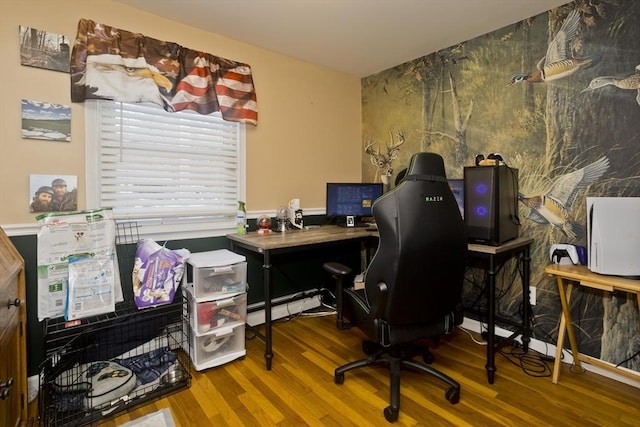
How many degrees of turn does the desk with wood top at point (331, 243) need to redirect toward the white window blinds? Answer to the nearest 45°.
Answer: approximately 90° to its right

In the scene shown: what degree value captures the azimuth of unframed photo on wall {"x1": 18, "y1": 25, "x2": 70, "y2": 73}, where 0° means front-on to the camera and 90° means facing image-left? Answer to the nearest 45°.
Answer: approximately 315°

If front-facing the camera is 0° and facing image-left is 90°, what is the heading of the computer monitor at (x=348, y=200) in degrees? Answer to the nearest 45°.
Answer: approximately 0°

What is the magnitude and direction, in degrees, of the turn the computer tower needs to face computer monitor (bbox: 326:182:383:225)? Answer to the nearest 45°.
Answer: approximately 90° to its right

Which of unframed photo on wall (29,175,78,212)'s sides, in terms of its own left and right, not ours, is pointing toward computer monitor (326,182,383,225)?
left

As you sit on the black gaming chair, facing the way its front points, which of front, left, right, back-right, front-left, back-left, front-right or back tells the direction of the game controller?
right

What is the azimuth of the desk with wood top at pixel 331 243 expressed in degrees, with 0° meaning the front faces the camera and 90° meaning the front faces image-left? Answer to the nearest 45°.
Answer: approximately 0°

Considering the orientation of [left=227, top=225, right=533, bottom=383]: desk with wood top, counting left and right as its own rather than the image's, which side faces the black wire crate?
right
